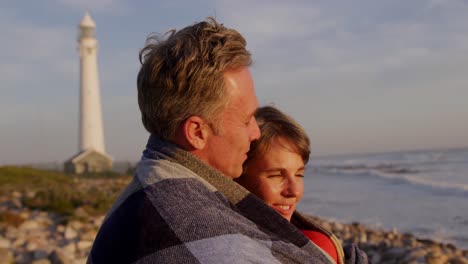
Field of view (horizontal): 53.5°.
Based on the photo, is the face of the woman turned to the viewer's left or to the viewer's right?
to the viewer's right

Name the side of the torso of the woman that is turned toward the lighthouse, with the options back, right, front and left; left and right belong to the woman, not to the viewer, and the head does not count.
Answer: back

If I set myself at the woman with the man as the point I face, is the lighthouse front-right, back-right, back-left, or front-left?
back-right

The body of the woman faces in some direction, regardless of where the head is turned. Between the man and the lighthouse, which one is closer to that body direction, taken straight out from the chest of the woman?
the man

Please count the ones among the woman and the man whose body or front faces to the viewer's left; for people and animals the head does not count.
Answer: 0

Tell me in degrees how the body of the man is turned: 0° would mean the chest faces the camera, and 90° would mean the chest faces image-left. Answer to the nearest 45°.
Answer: approximately 270°

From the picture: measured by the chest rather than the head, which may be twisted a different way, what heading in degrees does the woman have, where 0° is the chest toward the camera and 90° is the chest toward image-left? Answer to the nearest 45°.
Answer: approximately 315°

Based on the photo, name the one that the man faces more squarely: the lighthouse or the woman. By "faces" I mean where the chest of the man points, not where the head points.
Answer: the woman
